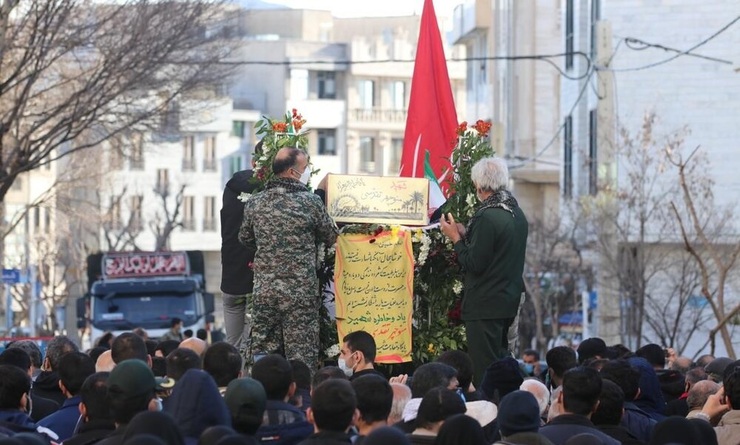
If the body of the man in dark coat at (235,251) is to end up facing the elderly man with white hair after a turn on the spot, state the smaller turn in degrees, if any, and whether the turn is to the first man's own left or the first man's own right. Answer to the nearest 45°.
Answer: approximately 45° to the first man's own right

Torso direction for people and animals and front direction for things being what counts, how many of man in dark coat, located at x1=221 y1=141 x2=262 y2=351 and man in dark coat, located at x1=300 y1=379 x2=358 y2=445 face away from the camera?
1

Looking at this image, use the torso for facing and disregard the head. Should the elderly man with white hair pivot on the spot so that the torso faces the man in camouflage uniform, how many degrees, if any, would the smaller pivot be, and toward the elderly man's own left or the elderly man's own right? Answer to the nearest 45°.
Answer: approximately 45° to the elderly man's own left

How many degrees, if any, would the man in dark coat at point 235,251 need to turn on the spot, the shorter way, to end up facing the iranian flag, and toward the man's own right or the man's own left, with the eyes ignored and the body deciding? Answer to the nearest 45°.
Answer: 0° — they already face it

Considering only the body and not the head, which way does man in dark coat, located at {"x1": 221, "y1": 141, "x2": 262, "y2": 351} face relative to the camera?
to the viewer's right

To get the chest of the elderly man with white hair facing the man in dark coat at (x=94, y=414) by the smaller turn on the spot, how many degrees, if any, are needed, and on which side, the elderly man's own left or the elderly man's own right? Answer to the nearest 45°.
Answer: approximately 90° to the elderly man's own left

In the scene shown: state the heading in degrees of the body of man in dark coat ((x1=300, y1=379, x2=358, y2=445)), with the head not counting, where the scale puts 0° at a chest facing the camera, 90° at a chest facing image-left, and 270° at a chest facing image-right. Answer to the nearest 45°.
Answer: approximately 180°

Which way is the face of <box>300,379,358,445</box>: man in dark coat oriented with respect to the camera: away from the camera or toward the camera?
away from the camera

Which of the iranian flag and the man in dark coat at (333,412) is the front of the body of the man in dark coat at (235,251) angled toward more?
the iranian flag

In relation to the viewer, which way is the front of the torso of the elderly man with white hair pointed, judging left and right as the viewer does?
facing away from the viewer and to the left of the viewer

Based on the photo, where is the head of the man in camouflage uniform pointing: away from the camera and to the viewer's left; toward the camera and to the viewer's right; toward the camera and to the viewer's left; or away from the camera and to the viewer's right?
away from the camera and to the viewer's right

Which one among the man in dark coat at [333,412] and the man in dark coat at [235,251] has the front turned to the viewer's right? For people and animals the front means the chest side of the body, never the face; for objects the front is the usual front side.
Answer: the man in dark coat at [235,251]
